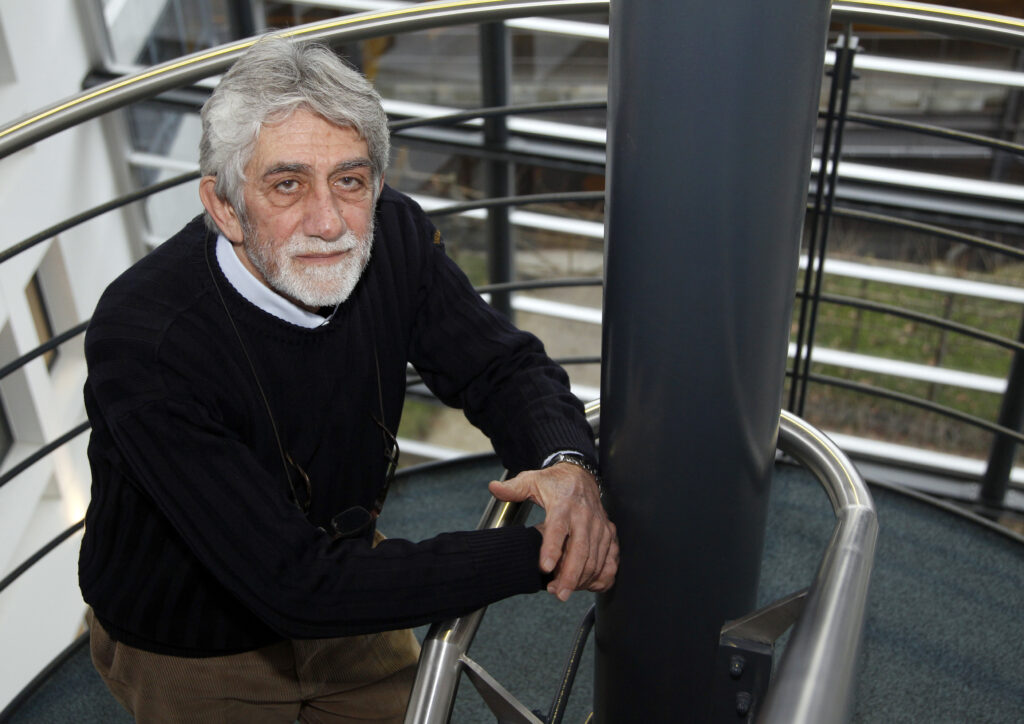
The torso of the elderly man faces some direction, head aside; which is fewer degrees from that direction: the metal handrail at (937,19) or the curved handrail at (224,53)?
the metal handrail

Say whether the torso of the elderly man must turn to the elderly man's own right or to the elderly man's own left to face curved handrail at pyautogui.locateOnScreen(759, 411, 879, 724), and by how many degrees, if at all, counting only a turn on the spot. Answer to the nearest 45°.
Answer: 0° — they already face it

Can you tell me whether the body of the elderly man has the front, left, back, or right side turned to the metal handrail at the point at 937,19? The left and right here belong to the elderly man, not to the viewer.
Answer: left

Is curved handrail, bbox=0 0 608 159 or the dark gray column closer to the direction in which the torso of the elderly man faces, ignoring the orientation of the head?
the dark gray column

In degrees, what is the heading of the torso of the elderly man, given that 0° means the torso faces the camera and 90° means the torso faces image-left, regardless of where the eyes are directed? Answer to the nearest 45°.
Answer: approximately 315°

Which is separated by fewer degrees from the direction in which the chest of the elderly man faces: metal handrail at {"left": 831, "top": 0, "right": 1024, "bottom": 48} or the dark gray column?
the dark gray column
